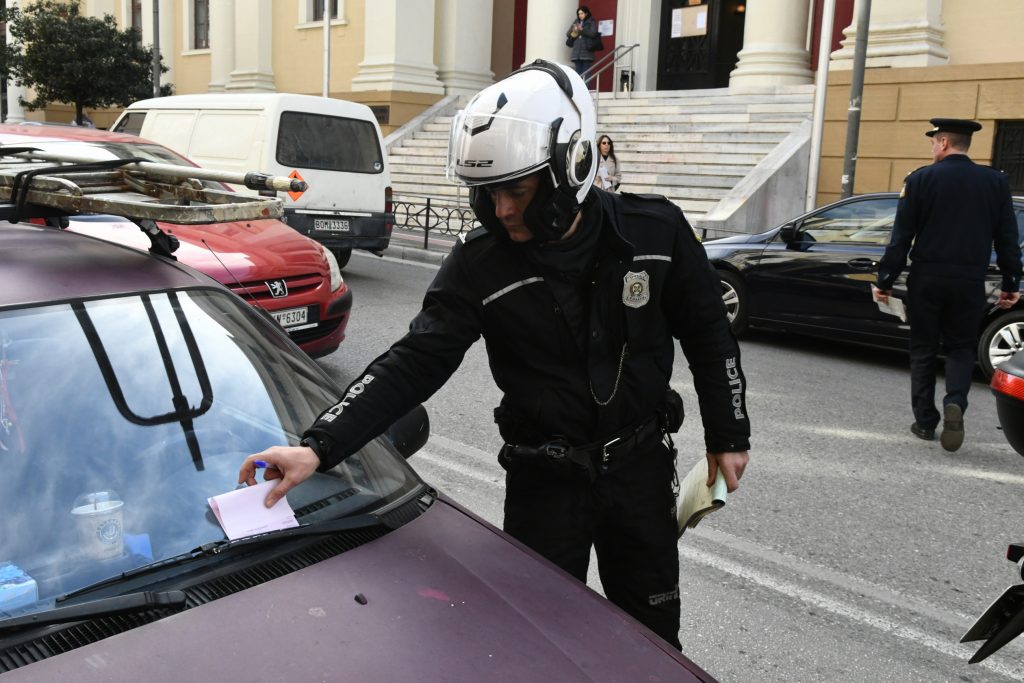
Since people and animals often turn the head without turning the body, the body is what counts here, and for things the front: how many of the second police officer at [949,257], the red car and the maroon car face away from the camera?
1

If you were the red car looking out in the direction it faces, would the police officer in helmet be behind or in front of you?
in front

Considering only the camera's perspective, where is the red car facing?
facing the viewer and to the right of the viewer

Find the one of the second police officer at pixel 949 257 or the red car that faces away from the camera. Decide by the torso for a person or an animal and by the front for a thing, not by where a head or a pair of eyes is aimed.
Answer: the second police officer

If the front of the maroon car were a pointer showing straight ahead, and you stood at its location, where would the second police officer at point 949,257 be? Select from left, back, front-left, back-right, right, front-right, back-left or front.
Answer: left

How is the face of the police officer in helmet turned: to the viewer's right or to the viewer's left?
to the viewer's left

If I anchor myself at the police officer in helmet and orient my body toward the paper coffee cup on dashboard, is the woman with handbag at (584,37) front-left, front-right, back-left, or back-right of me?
back-right

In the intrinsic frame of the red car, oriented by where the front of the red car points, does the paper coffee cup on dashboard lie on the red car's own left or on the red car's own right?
on the red car's own right

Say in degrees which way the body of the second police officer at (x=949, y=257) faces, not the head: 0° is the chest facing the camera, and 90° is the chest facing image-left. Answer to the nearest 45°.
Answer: approximately 180°
